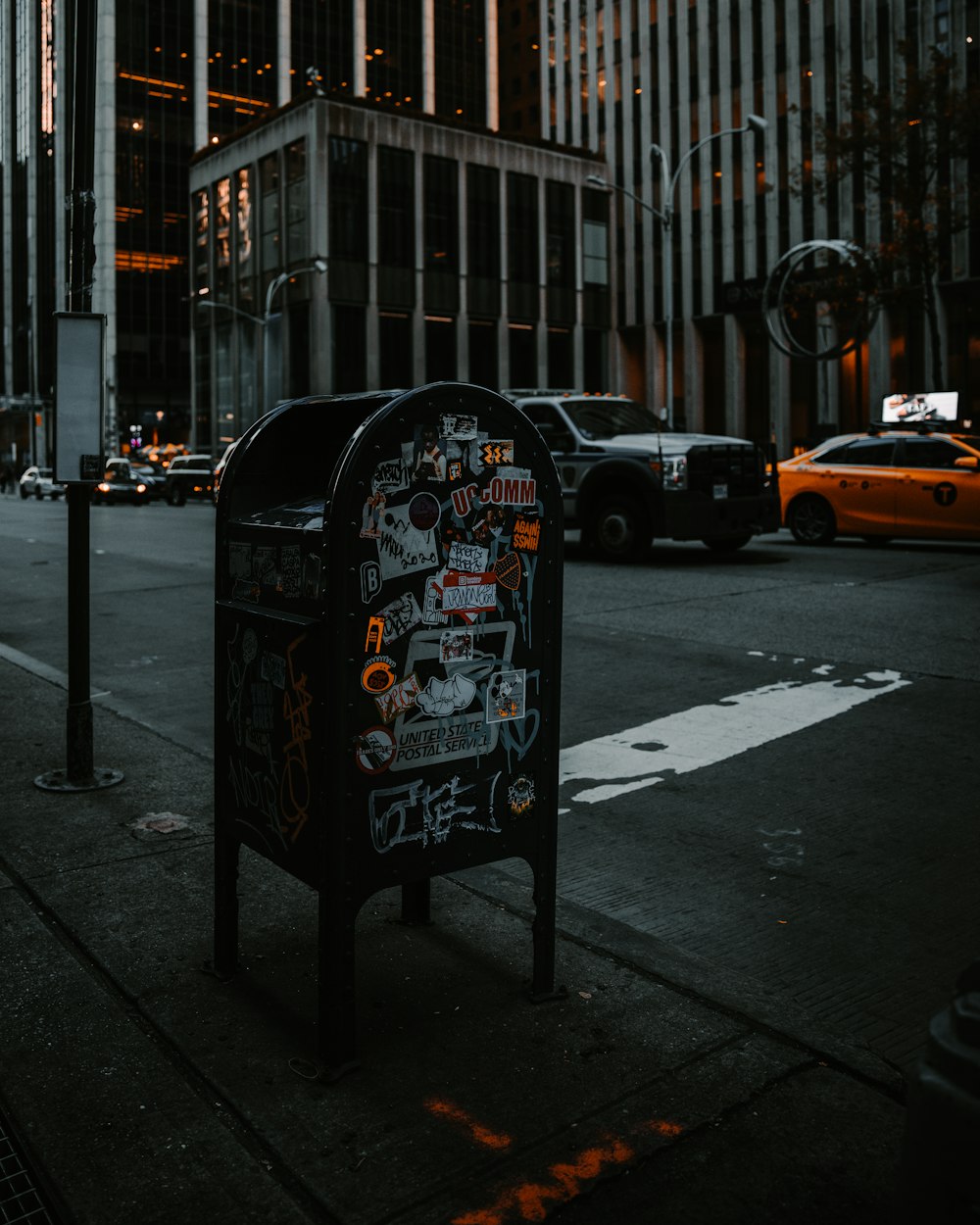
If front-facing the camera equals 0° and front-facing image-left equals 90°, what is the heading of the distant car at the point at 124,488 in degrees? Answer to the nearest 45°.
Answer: approximately 0°

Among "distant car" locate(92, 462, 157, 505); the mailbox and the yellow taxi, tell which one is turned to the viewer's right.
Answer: the yellow taxi

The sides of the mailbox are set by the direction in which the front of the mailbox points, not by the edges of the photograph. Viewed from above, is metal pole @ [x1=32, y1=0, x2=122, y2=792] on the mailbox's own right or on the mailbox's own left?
on the mailbox's own right

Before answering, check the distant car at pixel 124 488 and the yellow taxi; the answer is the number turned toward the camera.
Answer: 1

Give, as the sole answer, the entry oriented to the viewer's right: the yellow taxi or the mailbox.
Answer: the yellow taxi

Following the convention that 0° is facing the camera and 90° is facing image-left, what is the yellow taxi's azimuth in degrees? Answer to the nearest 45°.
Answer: approximately 270°

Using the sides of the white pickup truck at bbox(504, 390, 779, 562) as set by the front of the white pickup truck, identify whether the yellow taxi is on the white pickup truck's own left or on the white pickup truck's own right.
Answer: on the white pickup truck's own left

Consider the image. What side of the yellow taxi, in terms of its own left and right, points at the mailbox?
right

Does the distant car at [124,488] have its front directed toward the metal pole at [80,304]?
yes

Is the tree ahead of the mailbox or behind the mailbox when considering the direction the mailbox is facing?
behind
